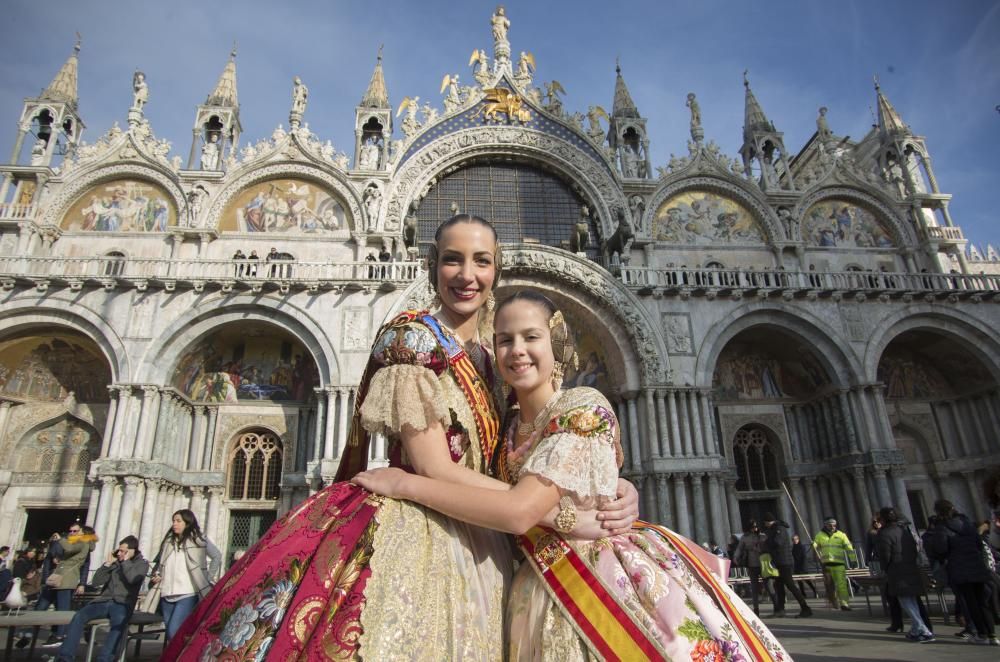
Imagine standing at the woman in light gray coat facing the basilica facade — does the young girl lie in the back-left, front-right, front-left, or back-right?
back-right

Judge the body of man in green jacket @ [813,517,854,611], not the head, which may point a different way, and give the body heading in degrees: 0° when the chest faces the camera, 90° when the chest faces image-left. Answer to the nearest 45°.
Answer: approximately 0°

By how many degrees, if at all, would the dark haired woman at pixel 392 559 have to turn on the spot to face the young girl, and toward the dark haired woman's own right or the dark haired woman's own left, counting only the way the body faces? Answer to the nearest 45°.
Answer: approximately 45° to the dark haired woman's own left

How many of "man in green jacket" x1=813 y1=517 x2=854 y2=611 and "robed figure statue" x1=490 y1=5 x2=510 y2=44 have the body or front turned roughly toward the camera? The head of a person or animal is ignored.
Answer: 2
